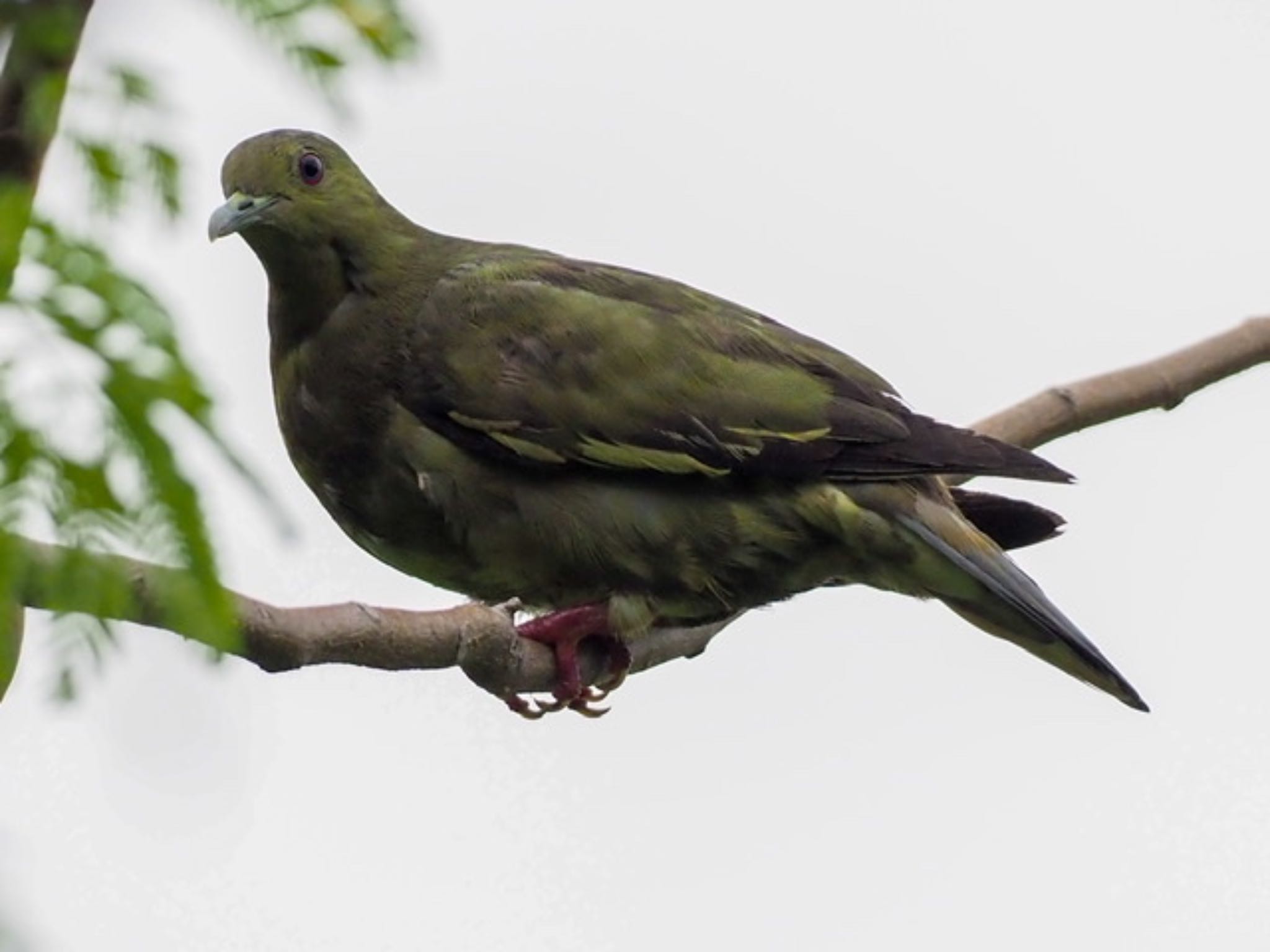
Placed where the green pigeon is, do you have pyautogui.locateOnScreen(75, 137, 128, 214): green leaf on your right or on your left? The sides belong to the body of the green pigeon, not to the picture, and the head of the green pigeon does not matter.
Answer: on your left

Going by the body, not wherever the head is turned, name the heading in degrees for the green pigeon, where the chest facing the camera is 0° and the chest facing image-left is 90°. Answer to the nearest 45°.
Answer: approximately 90°

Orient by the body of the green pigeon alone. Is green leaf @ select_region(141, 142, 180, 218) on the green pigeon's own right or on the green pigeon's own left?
on the green pigeon's own left

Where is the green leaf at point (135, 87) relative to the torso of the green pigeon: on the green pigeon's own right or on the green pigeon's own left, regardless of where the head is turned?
on the green pigeon's own left
